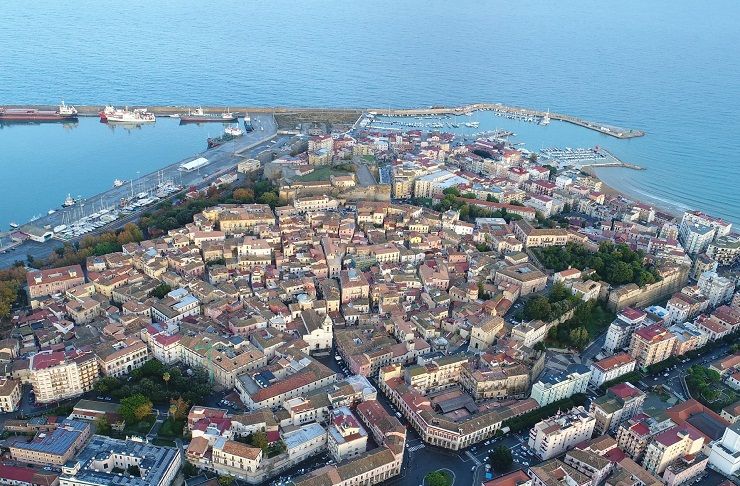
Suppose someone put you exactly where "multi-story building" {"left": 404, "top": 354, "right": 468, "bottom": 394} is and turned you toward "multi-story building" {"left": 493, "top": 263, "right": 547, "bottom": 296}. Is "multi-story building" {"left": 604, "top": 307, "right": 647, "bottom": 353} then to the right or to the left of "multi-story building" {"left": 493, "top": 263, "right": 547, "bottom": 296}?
right

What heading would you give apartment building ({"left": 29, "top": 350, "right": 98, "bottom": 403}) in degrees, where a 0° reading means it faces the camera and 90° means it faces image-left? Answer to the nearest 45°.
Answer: approximately 0°

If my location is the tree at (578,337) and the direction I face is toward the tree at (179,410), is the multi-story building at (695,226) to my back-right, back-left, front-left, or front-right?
back-right

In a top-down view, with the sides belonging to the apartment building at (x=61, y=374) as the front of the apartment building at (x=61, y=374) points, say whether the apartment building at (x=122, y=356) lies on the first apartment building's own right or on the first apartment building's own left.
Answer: on the first apartment building's own left

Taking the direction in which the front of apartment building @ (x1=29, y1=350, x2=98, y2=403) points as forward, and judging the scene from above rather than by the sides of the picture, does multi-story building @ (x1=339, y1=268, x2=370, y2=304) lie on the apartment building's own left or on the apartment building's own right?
on the apartment building's own left

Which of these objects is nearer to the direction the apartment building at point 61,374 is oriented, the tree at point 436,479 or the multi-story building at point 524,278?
the tree

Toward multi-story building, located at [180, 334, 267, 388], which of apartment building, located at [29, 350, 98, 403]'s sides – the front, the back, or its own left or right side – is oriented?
left

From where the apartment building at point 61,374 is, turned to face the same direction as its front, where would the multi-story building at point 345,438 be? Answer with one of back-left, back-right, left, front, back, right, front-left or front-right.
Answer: front-left

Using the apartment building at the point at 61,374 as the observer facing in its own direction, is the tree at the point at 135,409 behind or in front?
in front
